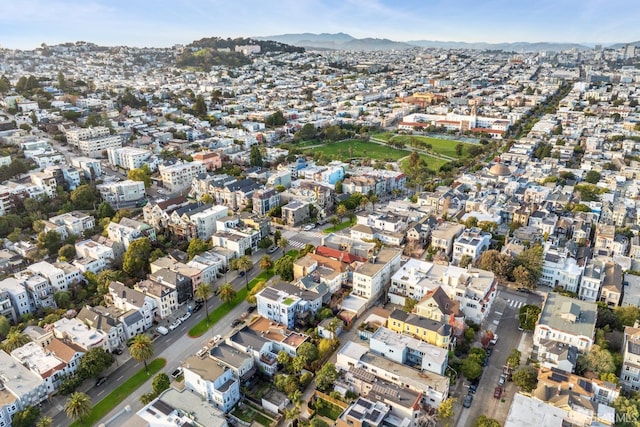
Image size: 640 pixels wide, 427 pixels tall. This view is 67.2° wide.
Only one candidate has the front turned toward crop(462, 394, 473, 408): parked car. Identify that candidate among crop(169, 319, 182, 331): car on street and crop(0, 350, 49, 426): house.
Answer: the house

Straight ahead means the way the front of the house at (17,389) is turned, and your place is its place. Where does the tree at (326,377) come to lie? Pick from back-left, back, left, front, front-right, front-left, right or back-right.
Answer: front

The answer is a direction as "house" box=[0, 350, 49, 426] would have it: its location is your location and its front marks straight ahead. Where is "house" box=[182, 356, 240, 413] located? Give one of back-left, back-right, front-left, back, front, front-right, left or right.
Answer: front

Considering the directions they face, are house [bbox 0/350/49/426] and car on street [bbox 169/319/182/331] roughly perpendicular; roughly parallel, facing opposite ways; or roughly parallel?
roughly perpendicular

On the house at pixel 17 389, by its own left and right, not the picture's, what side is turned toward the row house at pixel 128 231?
left

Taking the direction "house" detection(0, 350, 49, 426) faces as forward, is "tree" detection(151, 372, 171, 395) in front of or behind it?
in front

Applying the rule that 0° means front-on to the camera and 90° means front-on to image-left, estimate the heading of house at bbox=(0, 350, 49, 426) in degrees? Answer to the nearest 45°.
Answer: approximately 315°
